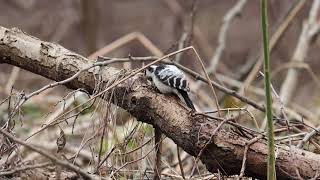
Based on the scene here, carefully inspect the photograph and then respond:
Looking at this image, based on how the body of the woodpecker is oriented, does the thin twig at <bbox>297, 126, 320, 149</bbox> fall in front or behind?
behind

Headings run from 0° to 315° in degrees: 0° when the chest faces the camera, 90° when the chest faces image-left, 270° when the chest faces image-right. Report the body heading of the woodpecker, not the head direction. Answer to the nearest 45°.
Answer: approximately 90°
